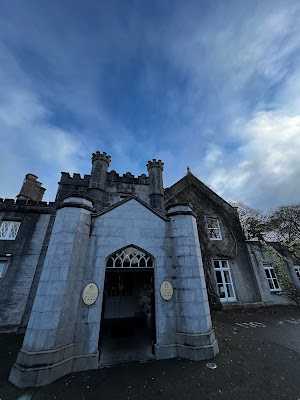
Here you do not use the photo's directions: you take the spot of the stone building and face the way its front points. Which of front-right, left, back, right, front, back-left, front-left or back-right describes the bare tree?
back-left

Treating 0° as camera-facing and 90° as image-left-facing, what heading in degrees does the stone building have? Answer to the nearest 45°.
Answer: approximately 0°
